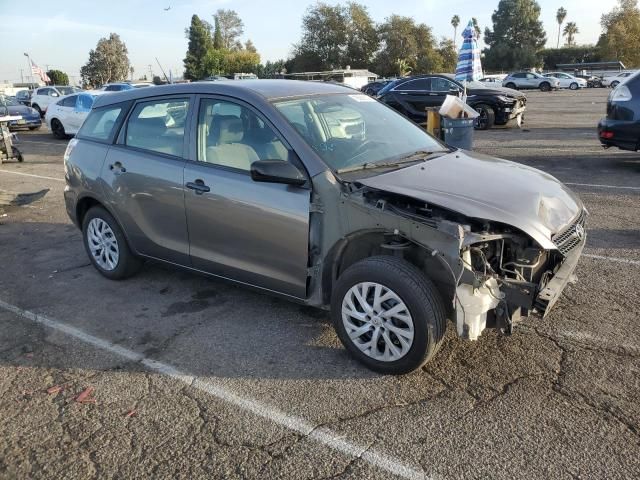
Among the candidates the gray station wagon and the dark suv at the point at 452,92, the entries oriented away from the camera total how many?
0

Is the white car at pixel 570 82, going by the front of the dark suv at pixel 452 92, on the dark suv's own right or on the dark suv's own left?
on the dark suv's own left

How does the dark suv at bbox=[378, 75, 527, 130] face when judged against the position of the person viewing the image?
facing the viewer and to the right of the viewer

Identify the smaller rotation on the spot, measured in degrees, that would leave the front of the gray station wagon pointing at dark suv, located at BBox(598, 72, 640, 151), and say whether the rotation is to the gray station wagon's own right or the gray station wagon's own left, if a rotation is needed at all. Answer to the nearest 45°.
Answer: approximately 90° to the gray station wagon's own left

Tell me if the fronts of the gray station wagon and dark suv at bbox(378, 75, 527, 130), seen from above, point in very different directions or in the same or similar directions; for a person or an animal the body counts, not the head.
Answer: same or similar directions

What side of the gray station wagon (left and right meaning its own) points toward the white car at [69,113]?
back

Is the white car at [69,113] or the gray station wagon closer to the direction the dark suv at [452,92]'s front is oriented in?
the gray station wagon

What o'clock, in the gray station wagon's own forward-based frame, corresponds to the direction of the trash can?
The trash can is roughly at 8 o'clock from the gray station wagon.

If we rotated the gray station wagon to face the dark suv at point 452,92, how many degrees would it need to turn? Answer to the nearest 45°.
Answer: approximately 135° to its left

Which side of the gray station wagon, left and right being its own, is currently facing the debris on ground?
right

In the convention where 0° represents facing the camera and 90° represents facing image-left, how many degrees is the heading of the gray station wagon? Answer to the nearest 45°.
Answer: approximately 315°
